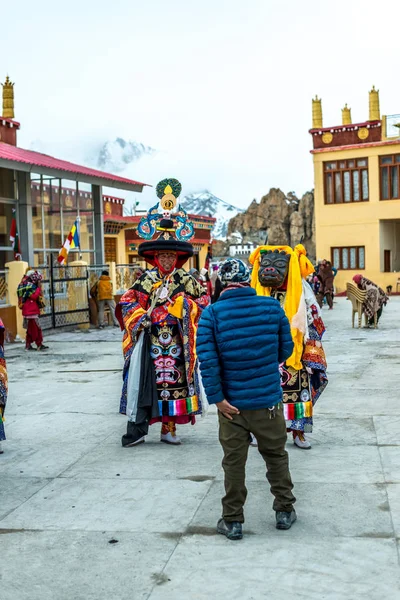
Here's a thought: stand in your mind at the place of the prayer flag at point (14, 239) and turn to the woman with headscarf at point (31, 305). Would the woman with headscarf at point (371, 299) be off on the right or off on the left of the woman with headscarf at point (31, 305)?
left

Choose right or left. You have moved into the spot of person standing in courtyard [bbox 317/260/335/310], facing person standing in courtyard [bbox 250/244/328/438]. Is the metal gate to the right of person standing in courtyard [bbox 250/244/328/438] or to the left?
right

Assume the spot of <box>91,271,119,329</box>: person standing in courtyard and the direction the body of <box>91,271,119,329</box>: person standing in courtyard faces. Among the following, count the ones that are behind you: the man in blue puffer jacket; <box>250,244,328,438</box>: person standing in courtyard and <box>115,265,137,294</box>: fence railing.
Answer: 2

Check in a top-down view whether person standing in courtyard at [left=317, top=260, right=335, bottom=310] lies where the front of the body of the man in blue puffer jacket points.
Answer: yes

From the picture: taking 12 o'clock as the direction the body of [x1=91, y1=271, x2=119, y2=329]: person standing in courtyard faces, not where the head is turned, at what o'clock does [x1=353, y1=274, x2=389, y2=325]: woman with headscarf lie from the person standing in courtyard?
The woman with headscarf is roughly at 4 o'clock from the person standing in courtyard.

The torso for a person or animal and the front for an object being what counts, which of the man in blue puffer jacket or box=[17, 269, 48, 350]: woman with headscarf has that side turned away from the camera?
the man in blue puffer jacket

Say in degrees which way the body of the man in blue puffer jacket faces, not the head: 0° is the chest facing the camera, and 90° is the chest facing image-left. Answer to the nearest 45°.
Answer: approximately 180°

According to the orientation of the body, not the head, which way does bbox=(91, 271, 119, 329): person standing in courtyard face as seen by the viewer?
away from the camera

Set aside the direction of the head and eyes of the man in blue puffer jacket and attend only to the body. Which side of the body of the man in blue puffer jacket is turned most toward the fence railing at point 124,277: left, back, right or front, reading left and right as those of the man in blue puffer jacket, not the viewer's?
front

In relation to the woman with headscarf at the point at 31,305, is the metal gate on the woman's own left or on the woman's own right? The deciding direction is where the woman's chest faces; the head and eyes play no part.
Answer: on the woman's own left

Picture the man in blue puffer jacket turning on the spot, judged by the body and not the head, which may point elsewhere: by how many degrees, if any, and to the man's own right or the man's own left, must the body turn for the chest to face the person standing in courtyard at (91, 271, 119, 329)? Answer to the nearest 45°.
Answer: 0° — they already face them
